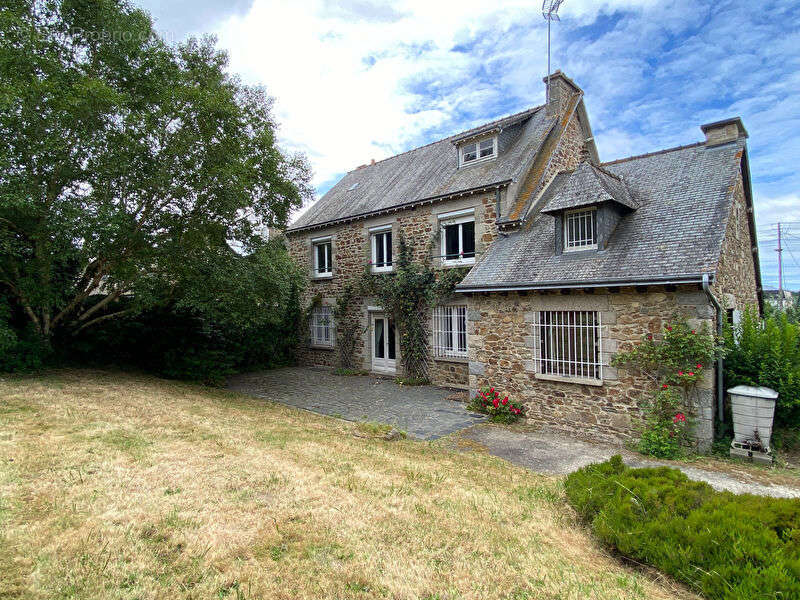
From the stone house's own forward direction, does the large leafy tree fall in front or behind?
in front

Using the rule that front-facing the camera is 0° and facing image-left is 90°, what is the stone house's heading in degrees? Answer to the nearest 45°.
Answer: approximately 45°

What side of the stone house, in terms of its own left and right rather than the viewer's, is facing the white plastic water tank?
left

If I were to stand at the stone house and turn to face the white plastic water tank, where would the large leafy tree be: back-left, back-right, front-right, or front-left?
back-right
